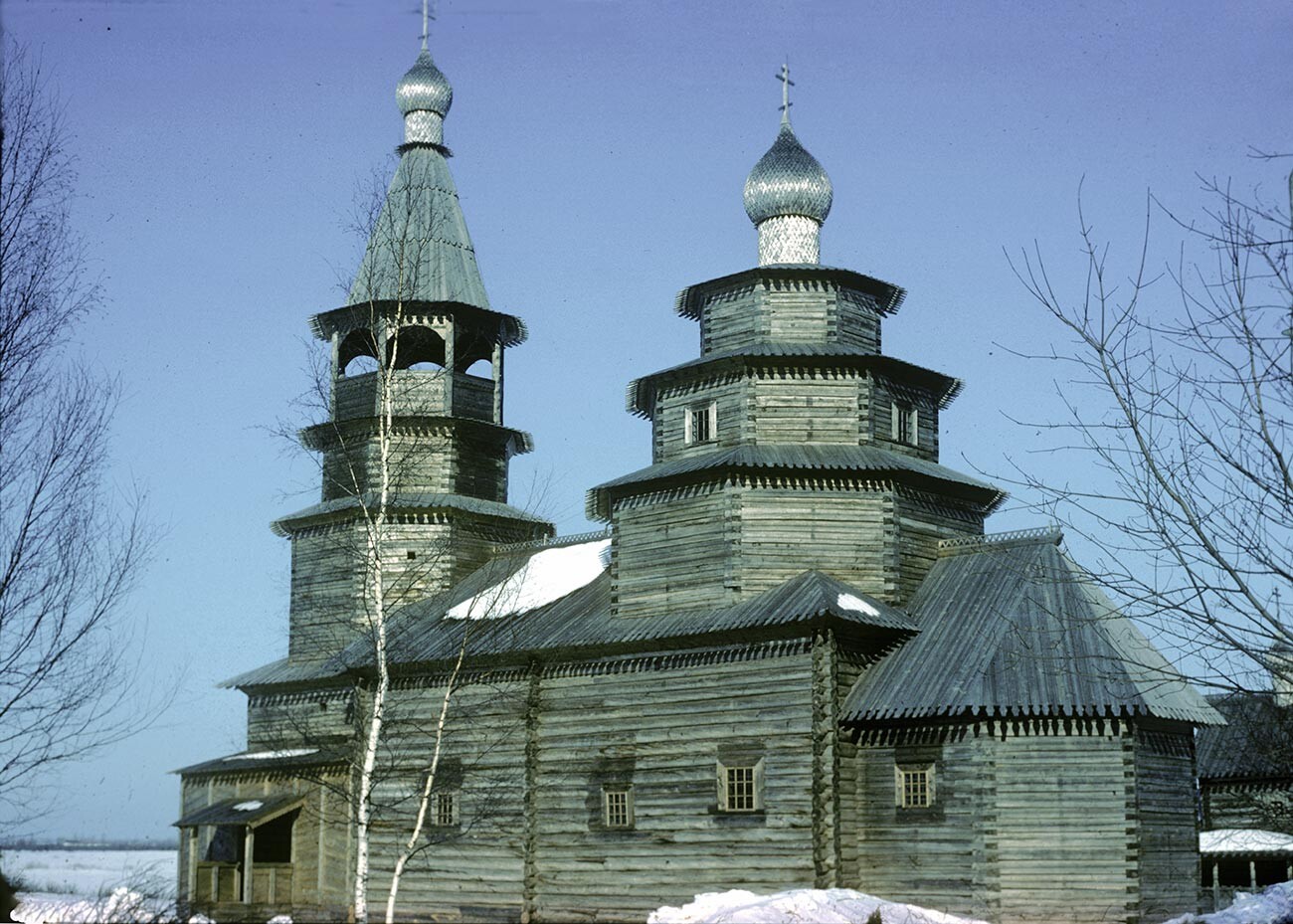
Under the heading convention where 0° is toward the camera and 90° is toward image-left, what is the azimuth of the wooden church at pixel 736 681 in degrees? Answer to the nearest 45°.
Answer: approximately 135°
